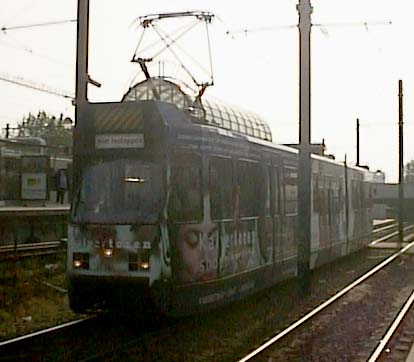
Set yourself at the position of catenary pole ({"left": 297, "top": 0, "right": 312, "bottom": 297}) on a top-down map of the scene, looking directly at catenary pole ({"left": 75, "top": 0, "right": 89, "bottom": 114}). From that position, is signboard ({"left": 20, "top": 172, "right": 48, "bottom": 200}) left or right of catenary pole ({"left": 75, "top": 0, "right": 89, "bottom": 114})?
right

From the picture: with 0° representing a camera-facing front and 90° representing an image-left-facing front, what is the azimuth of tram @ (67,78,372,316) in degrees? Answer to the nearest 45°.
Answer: approximately 45°

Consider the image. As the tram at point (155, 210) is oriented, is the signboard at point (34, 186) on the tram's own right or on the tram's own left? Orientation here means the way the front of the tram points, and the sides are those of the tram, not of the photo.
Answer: on the tram's own right

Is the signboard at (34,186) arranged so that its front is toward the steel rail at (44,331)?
yes

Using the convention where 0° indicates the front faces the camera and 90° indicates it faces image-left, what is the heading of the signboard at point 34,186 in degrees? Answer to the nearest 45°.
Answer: approximately 0°
